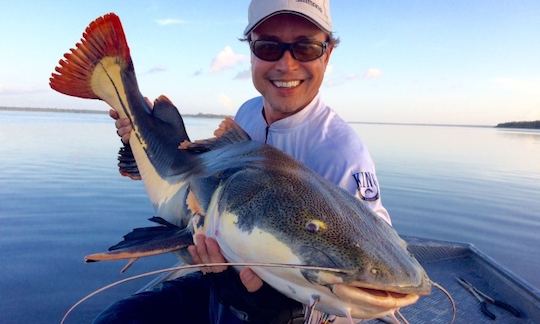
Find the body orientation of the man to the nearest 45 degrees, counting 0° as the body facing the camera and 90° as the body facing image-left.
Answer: approximately 45°

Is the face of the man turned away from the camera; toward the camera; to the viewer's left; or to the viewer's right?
toward the camera
